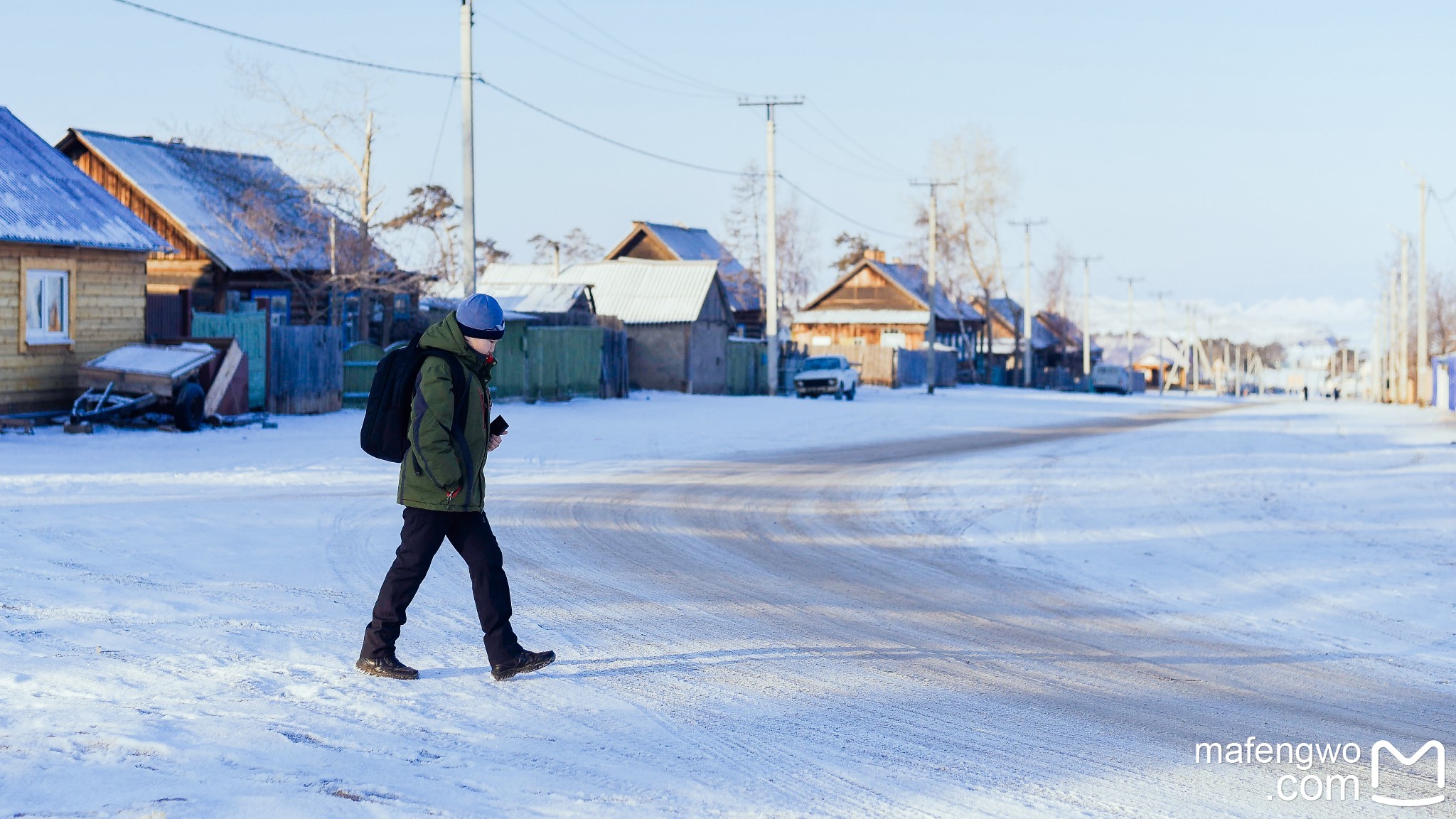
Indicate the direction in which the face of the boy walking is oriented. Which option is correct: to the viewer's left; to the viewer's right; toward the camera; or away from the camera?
to the viewer's right

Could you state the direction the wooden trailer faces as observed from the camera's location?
facing the viewer and to the left of the viewer

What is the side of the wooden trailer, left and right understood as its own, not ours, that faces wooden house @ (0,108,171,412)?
right

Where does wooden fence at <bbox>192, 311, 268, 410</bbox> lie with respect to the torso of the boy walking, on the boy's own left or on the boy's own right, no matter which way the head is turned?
on the boy's own left

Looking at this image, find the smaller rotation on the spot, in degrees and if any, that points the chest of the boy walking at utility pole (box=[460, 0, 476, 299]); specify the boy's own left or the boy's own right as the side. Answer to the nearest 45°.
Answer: approximately 90° to the boy's own left

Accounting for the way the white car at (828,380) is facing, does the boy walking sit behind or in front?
in front

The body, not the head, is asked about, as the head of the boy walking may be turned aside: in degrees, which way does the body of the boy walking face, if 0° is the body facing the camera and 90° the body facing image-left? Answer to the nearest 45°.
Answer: approximately 270°

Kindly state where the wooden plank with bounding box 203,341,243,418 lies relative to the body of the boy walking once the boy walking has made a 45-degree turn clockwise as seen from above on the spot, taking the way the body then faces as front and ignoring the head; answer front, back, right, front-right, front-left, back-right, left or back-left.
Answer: back-left
